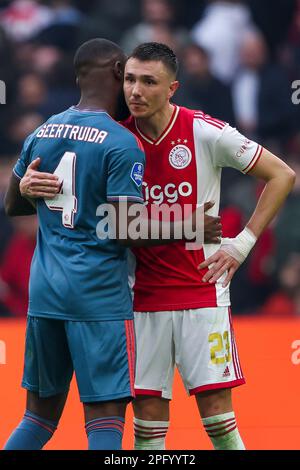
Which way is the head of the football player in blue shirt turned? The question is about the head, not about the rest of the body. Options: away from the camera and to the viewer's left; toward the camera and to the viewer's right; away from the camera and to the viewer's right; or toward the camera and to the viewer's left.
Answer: away from the camera and to the viewer's right

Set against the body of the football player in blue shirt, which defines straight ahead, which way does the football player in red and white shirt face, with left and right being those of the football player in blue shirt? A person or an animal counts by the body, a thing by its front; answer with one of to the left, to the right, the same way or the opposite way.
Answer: the opposite way

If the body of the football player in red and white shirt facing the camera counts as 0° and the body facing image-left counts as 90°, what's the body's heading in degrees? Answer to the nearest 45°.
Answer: approximately 45°

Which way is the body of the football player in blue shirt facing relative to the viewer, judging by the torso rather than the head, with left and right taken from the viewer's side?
facing away from the viewer and to the right of the viewer

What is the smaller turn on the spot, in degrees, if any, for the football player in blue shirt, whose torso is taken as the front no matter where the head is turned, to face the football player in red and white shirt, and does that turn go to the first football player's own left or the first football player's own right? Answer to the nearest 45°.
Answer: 0° — they already face them

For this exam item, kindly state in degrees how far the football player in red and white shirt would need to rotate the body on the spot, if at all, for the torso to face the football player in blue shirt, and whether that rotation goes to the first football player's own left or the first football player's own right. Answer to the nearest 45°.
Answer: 0° — they already face them

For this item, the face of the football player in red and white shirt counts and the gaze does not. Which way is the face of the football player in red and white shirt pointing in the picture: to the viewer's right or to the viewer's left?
to the viewer's left
